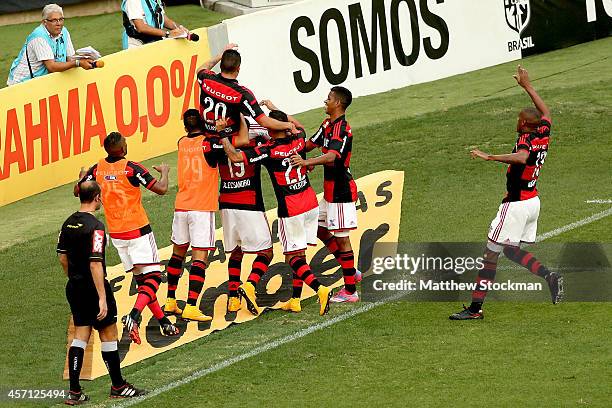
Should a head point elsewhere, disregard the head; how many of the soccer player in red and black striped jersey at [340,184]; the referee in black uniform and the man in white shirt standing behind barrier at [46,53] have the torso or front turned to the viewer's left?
1

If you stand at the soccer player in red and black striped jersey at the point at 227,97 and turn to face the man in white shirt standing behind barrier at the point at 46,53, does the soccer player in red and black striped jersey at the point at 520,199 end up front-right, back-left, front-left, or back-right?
back-right

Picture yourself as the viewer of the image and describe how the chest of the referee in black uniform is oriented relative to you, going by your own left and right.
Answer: facing away from the viewer and to the right of the viewer

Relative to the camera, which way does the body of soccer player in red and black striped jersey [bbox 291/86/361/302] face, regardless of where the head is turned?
to the viewer's left

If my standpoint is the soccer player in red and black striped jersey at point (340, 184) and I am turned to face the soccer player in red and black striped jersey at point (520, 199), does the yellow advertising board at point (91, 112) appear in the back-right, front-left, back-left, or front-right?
back-left

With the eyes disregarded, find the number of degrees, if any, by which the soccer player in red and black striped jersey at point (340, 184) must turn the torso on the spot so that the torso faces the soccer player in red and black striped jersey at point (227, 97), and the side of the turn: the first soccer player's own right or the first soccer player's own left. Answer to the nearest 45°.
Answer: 0° — they already face them

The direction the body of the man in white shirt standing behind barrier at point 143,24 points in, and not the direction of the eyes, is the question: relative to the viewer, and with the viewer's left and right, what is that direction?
facing the viewer and to the right of the viewer

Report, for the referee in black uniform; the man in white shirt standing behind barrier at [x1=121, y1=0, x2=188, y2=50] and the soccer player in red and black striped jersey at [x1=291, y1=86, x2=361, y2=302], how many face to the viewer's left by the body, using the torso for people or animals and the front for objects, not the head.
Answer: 1

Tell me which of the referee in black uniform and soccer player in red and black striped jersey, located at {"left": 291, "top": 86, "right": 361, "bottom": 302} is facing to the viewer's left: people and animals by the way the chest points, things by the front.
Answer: the soccer player in red and black striped jersey

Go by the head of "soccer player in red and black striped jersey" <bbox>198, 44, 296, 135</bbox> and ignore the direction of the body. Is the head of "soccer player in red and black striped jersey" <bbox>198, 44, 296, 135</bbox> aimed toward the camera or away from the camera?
away from the camera

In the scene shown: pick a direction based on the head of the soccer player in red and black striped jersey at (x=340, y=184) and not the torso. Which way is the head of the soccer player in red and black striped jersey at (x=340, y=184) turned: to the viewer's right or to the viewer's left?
to the viewer's left

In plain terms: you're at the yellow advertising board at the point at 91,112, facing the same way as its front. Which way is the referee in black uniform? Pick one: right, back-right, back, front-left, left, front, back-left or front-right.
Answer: front-right

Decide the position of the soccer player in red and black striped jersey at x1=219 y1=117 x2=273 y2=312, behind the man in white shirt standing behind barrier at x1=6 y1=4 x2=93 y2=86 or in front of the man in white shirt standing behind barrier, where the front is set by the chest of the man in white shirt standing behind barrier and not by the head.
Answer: in front
